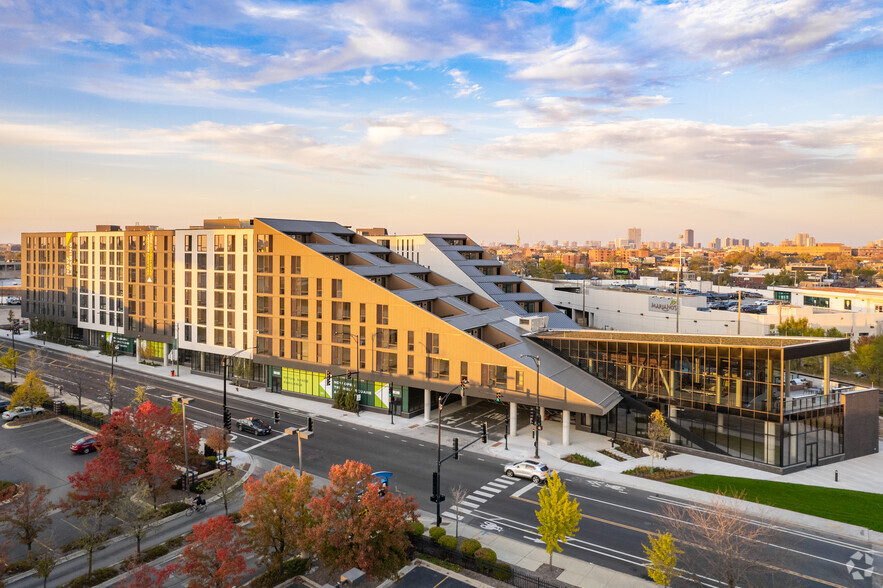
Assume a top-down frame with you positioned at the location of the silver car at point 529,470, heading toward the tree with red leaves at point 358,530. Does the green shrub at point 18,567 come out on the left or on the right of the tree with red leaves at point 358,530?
right

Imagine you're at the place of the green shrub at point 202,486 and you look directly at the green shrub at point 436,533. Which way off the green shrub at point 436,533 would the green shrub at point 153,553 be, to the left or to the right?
right

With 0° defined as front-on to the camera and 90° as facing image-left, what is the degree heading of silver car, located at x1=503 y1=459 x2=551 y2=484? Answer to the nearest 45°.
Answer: approximately 135°

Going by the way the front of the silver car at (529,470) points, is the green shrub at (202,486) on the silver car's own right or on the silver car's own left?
on the silver car's own left

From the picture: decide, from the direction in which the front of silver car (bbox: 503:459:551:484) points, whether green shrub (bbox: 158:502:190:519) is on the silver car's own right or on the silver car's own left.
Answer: on the silver car's own left

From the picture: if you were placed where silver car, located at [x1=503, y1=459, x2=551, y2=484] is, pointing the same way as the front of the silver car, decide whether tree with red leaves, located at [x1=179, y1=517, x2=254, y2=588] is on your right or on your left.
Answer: on your left
